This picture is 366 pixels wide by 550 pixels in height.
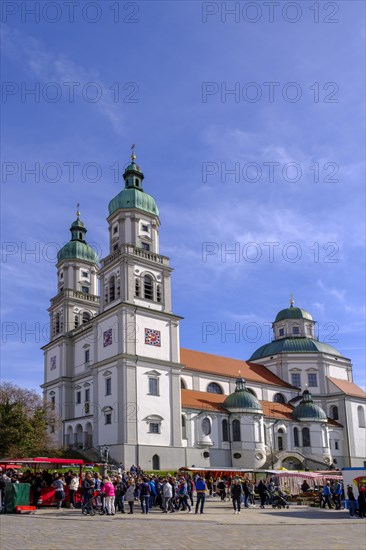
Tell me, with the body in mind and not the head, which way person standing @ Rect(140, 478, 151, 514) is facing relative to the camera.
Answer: away from the camera

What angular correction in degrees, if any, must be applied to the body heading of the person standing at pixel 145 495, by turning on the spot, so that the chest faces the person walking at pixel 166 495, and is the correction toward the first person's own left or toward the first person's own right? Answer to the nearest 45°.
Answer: approximately 45° to the first person's own right

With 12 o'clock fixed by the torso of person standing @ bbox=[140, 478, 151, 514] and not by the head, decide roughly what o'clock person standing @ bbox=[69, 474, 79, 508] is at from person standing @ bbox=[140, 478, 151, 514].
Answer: person standing @ bbox=[69, 474, 79, 508] is roughly at 10 o'clock from person standing @ bbox=[140, 478, 151, 514].
